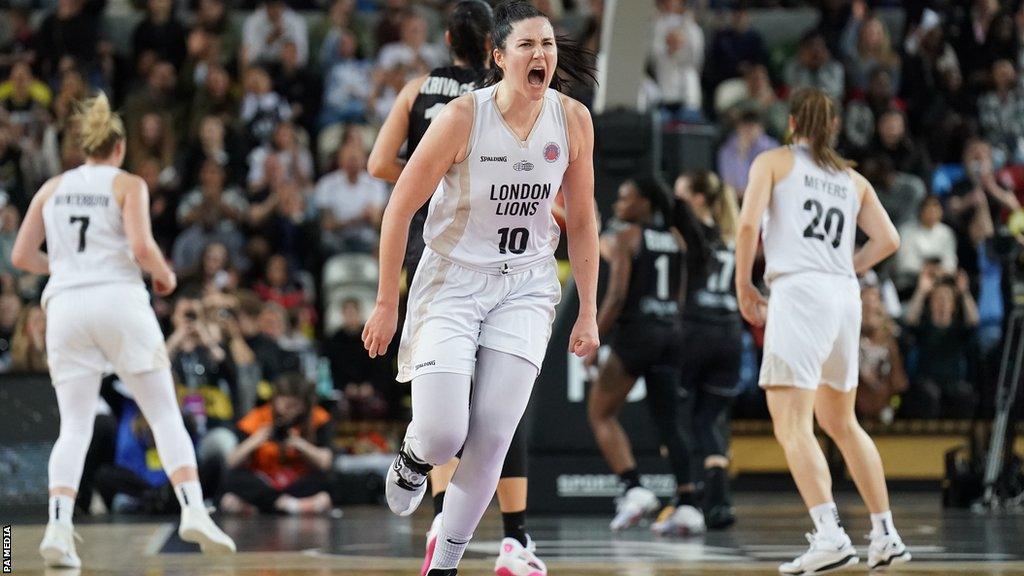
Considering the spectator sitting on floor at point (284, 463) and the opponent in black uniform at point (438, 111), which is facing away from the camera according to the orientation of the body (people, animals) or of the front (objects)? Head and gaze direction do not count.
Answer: the opponent in black uniform

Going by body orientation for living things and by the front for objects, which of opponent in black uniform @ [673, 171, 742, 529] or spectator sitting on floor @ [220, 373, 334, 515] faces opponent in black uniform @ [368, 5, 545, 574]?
the spectator sitting on floor

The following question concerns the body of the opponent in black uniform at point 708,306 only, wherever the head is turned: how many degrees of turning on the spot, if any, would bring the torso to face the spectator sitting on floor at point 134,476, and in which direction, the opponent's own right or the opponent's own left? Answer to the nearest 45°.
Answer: approximately 45° to the opponent's own left

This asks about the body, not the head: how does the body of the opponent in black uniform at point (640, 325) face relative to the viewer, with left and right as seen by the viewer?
facing away from the viewer and to the left of the viewer

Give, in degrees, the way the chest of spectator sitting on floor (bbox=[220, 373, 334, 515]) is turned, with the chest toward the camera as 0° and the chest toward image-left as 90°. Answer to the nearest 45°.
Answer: approximately 0°

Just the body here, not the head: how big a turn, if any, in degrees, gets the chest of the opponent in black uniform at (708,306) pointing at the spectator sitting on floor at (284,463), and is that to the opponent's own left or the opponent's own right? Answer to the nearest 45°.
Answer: approximately 45° to the opponent's own left

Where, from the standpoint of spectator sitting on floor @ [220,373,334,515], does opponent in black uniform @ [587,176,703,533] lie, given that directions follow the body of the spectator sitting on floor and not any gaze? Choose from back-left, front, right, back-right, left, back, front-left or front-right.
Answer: front-left

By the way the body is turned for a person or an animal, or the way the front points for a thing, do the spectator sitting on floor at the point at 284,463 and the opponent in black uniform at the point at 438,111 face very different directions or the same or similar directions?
very different directions

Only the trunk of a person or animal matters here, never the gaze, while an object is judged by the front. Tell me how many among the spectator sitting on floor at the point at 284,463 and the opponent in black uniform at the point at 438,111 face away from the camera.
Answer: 1

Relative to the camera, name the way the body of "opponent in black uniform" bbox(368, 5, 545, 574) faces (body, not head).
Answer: away from the camera

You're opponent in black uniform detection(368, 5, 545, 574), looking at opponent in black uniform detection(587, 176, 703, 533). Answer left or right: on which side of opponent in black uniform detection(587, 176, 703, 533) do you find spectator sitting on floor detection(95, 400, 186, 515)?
left
